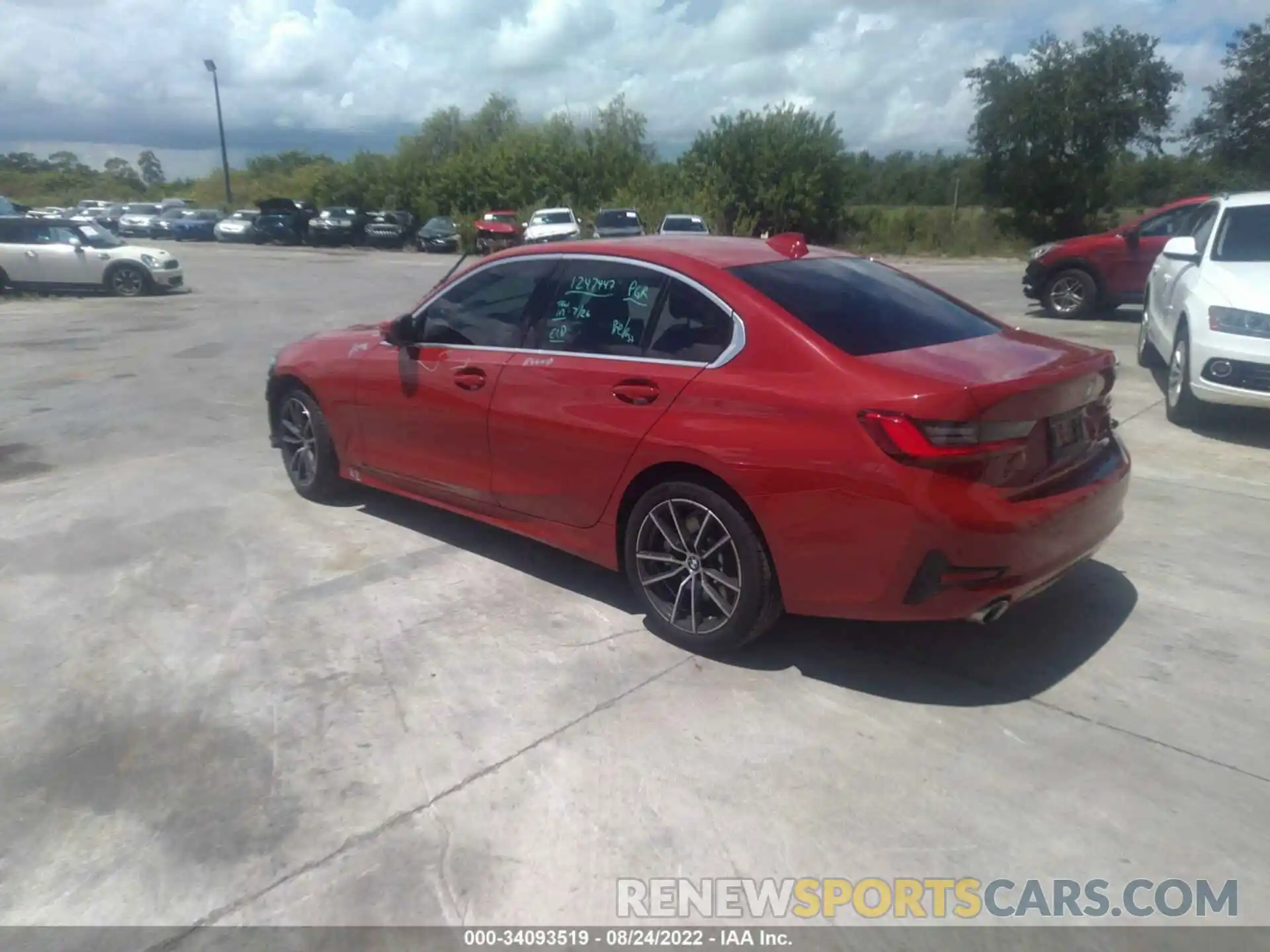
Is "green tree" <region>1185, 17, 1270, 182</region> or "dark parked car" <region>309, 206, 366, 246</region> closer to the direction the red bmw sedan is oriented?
the dark parked car

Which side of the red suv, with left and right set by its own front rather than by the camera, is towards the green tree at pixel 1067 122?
right

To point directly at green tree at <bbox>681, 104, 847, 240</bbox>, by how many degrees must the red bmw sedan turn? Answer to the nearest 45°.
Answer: approximately 45° to its right

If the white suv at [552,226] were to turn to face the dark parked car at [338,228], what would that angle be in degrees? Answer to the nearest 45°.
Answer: approximately 135° to its right

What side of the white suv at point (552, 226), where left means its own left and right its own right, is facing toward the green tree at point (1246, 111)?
left

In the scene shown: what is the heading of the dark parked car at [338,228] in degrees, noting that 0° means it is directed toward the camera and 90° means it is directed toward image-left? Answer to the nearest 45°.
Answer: approximately 45°

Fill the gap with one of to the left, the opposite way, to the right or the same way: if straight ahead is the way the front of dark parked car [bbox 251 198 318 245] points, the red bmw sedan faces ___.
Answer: to the right

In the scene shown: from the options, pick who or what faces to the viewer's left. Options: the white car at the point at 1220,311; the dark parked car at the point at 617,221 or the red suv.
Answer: the red suv

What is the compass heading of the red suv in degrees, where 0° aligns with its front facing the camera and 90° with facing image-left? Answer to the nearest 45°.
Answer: approximately 90°

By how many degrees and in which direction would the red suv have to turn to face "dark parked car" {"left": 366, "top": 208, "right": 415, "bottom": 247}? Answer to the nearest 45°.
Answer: approximately 45° to its right

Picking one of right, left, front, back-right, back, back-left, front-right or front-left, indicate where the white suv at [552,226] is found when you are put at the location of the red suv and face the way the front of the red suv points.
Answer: front-right

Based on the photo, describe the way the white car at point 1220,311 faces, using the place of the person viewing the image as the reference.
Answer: facing the viewer and to the right of the viewer

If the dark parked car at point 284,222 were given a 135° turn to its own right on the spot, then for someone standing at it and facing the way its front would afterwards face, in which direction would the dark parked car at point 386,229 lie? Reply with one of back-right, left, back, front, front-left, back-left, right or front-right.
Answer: back-right

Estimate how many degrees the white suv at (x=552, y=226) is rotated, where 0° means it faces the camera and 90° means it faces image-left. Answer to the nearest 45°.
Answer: approximately 0°

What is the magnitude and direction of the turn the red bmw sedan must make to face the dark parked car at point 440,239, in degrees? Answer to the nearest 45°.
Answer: approximately 45° to its right

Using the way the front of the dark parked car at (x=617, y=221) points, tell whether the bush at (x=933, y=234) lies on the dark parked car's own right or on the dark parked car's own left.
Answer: on the dark parked car's own left

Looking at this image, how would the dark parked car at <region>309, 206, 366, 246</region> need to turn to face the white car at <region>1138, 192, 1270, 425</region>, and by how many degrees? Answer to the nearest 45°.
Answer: approximately 45° to its left
